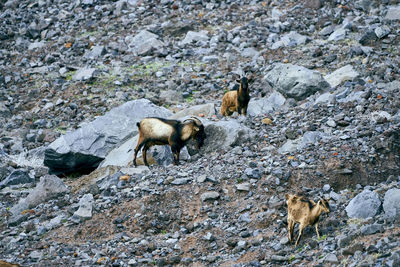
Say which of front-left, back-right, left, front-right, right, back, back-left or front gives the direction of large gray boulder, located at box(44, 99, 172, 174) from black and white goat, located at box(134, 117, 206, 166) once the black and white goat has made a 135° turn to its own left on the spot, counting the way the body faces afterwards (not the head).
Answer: front

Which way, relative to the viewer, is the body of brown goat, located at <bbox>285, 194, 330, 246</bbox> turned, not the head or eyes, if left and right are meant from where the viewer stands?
facing away from the viewer and to the right of the viewer

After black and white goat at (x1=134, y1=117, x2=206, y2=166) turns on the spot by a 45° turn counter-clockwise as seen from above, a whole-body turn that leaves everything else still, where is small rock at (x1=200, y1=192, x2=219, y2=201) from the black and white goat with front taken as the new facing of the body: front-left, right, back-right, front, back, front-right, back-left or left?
back-right

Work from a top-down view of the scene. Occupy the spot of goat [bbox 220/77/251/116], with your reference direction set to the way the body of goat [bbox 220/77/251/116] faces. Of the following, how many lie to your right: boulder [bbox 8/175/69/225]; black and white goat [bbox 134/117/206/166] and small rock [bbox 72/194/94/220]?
3

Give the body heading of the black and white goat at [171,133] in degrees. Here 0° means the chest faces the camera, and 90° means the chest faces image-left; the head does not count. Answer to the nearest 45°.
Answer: approximately 270°

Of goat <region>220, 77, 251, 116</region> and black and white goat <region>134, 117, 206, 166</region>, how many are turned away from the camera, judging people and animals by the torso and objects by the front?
0

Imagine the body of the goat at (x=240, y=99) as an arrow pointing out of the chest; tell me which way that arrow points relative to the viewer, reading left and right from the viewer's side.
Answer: facing the viewer and to the right of the viewer

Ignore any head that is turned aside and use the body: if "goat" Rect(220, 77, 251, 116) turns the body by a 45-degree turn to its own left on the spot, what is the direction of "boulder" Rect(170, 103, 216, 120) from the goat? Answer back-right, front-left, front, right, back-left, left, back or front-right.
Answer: back

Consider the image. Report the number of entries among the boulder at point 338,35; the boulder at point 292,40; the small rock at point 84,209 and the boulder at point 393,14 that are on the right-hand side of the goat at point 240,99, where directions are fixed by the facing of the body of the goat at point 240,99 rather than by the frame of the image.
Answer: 1

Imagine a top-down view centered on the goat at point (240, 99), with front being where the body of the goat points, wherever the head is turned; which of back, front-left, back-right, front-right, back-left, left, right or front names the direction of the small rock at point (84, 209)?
right

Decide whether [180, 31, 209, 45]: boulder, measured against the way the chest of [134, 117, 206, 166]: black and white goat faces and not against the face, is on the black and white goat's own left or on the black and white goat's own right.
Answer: on the black and white goat's own left

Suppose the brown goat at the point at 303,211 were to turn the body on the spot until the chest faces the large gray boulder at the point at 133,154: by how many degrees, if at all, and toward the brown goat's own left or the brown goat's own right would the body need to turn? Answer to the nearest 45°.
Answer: approximately 90° to the brown goat's own left

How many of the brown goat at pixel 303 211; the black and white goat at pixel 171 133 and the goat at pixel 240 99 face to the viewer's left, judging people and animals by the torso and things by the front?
0

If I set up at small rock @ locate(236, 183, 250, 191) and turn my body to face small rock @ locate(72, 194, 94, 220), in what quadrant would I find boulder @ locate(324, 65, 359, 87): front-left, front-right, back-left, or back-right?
back-right

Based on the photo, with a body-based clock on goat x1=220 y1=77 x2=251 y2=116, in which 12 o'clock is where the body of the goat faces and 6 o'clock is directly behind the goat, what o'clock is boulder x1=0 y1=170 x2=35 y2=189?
The boulder is roughly at 4 o'clock from the goat.
